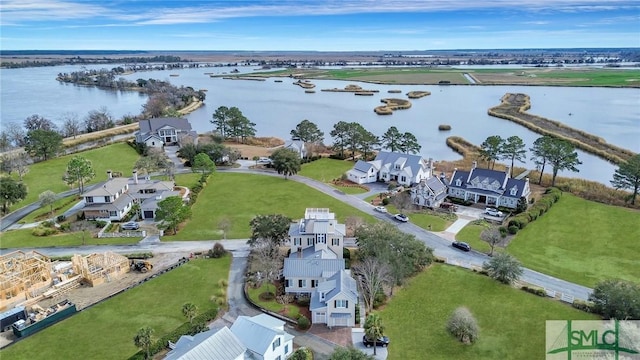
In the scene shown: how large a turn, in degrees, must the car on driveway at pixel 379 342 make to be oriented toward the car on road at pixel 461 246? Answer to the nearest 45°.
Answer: approximately 45° to its left

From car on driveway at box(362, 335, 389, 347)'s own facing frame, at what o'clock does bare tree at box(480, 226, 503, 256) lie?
The bare tree is roughly at 4 o'clock from the car on driveway.

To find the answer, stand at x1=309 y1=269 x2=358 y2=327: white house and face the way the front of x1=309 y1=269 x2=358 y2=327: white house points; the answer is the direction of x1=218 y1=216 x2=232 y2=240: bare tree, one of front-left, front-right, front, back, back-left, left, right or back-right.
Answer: back-right

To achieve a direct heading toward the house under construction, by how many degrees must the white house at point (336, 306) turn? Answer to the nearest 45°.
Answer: approximately 90° to its right

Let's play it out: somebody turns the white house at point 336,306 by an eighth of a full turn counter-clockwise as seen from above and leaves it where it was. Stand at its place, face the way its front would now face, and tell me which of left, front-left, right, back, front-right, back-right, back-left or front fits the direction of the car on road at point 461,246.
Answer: left

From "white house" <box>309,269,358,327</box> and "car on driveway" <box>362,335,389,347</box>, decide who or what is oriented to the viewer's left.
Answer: the car on driveway

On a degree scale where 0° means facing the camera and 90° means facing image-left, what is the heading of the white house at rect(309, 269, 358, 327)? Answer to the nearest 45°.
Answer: approximately 0°
